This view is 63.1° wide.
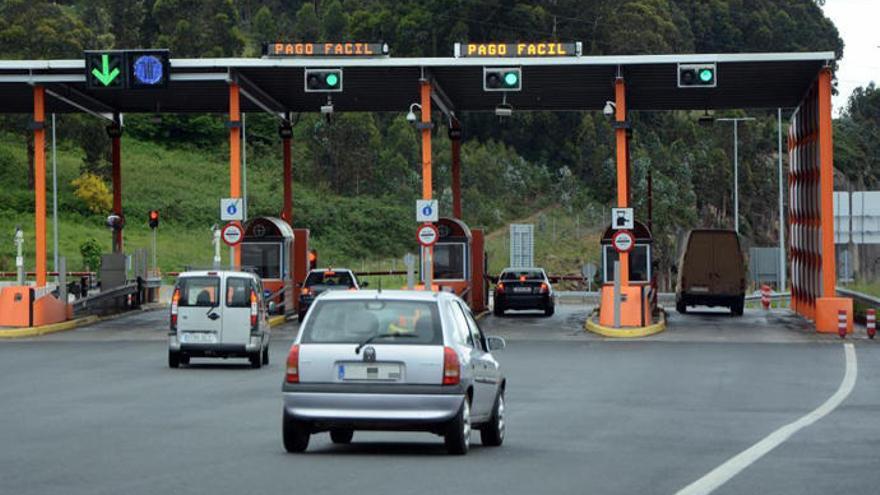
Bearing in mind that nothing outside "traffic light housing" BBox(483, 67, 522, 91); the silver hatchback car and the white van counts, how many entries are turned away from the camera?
2

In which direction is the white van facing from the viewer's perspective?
away from the camera

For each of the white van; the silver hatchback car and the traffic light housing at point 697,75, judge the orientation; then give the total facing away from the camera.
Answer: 2

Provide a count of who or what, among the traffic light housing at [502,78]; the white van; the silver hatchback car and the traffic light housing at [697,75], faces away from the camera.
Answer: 2

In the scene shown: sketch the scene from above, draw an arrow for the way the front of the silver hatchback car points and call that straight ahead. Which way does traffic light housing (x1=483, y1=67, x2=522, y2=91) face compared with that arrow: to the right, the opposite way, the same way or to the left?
the opposite way

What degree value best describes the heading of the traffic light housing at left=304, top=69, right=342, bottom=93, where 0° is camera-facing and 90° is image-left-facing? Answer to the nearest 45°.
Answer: approximately 0°

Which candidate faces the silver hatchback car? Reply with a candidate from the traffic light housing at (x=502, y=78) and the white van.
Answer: the traffic light housing

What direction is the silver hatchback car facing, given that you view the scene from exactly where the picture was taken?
facing away from the viewer

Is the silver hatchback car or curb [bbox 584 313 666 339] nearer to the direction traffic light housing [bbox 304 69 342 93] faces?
the silver hatchback car

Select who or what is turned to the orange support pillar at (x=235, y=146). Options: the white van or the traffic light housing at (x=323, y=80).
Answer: the white van

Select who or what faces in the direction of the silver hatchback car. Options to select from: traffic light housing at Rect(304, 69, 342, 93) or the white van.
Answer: the traffic light housing
